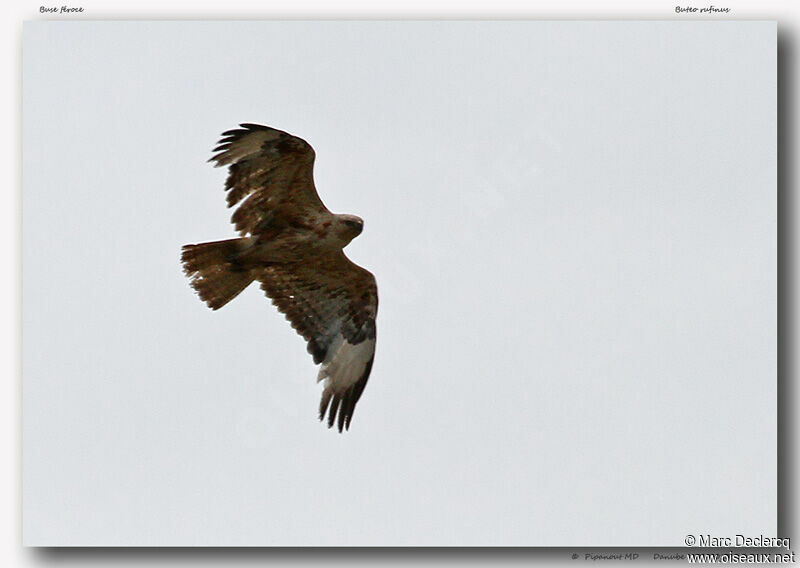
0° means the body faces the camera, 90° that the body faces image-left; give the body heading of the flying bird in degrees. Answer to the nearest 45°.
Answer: approximately 270°
